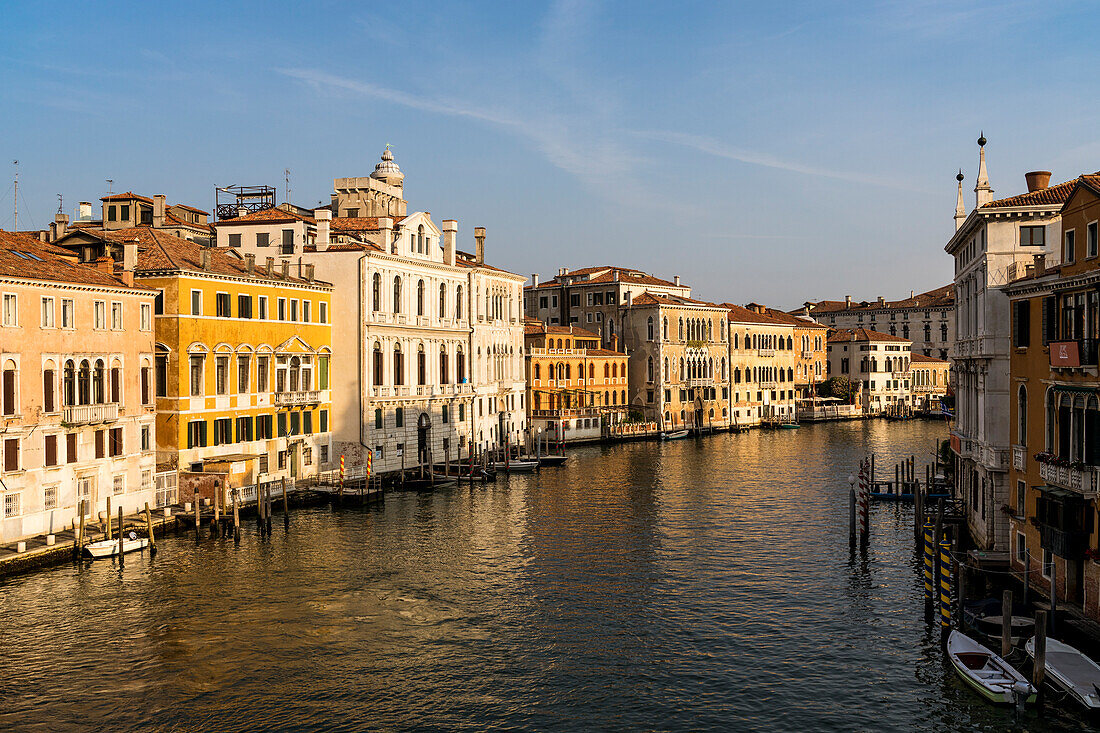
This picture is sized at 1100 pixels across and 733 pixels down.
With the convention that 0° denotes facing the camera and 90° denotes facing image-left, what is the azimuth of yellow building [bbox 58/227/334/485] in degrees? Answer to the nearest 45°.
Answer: approximately 315°

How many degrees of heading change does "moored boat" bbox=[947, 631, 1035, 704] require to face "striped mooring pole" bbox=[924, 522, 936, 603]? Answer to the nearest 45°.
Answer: approximately 45° to its right

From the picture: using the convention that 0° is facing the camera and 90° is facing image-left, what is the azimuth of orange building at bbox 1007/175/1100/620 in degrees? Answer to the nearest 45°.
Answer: approximately 45°

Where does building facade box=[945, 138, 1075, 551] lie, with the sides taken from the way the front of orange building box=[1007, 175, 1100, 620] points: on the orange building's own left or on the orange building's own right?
on the orange building's own right

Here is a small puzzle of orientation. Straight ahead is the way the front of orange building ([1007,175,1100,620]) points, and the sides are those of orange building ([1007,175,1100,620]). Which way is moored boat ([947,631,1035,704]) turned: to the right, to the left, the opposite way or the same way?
to the right

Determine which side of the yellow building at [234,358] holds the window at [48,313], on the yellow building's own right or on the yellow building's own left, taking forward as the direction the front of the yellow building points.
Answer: on the yellow building's own right

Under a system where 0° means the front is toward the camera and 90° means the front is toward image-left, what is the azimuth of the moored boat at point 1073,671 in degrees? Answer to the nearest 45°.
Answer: approximately 135°

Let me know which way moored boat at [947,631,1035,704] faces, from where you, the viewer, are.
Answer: facing away from the viewer and to the left of the viewer

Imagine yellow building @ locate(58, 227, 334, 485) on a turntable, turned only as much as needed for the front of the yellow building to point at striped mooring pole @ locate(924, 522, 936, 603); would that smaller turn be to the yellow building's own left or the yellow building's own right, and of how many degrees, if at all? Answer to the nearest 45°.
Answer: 0° — it already faces it

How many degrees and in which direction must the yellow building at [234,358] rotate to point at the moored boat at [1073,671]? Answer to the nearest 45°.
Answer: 0° — it already faces it
